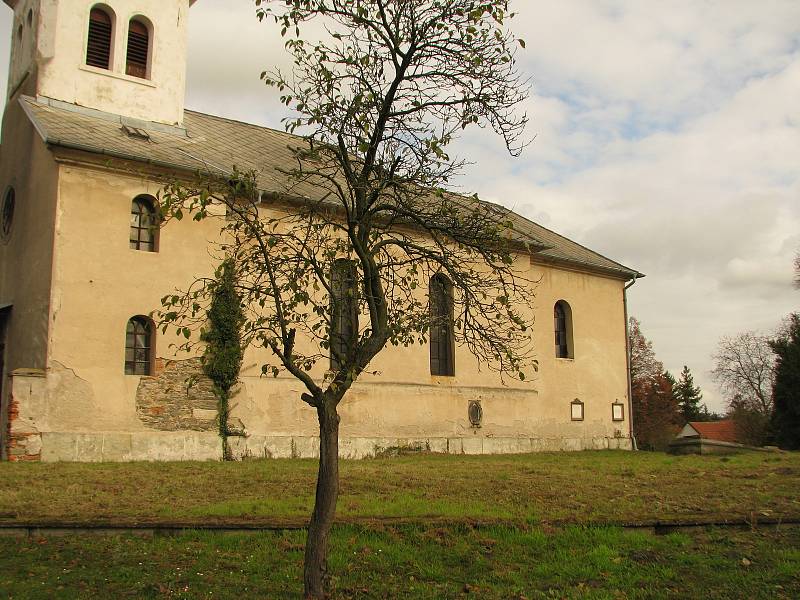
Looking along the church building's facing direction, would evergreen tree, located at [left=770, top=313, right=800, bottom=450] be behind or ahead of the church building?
behind

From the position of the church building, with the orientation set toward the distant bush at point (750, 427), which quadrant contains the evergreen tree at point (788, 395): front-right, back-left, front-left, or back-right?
front-right

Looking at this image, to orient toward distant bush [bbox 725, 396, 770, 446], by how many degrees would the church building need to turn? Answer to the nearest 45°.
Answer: approximately 180°

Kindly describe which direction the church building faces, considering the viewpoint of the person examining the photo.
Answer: facing the viewer and to the left of the viewer
